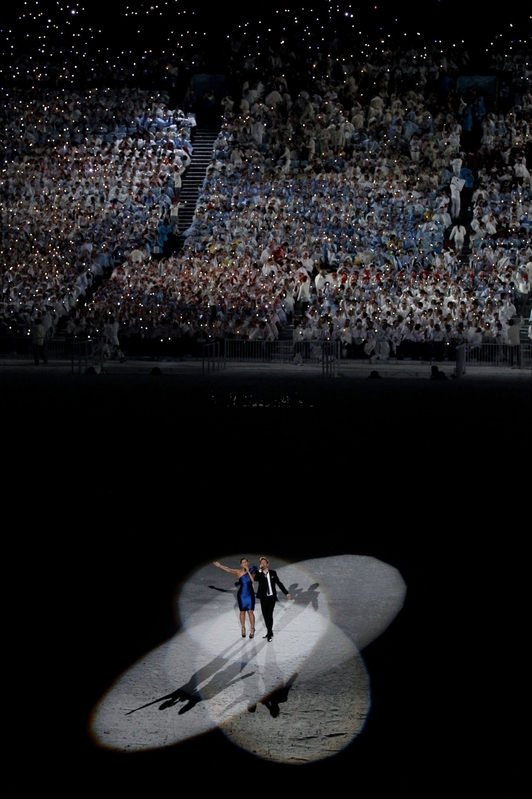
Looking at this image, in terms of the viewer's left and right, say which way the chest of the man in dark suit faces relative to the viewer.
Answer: facing the viewer

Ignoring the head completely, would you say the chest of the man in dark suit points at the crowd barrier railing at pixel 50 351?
no
